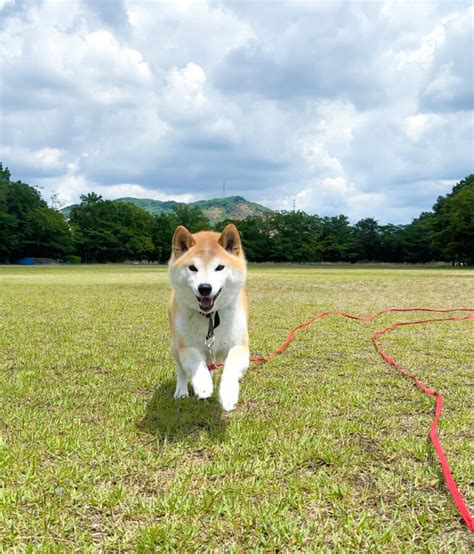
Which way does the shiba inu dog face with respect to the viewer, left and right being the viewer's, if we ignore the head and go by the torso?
facing the viewer

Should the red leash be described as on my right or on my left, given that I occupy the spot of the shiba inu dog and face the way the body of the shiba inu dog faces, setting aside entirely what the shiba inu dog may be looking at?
on my left
